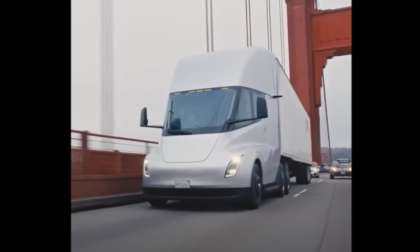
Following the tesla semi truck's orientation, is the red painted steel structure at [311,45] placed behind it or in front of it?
behind

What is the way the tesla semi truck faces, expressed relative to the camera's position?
facing the viewer and to the left of the viewer

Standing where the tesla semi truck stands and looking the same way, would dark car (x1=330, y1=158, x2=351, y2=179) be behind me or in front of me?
behind
